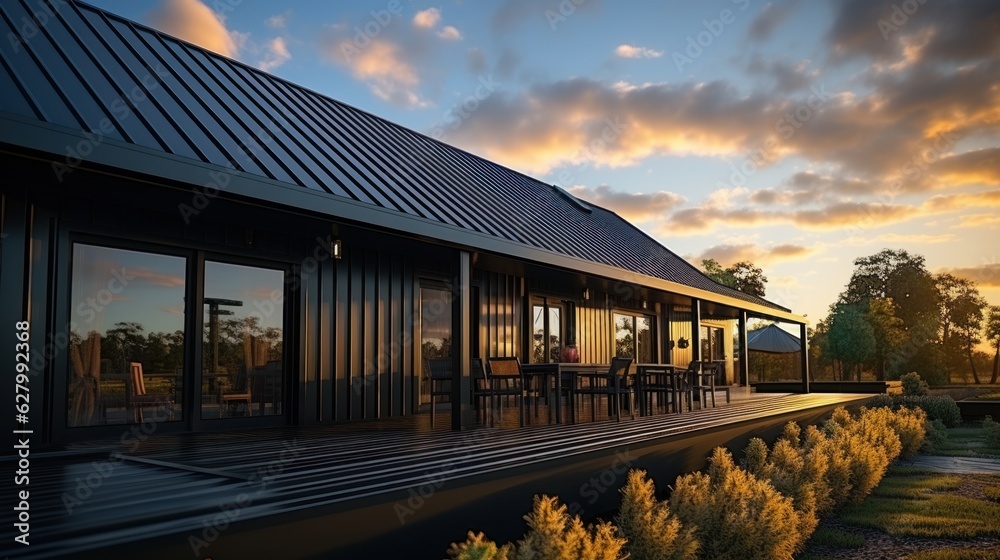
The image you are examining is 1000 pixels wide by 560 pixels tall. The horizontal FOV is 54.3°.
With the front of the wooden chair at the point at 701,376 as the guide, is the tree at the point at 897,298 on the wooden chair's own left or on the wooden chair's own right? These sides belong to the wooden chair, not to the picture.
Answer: on the wooden chair's own right
